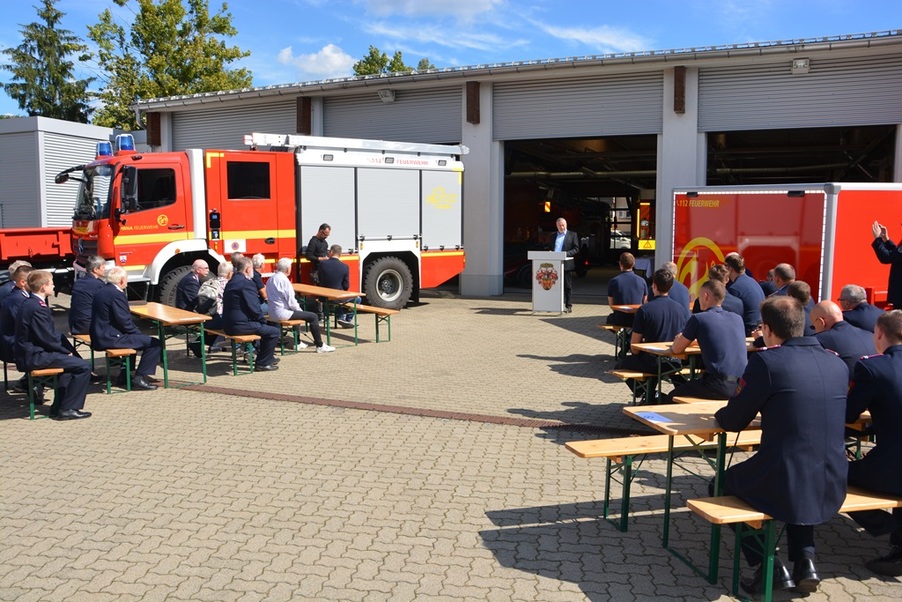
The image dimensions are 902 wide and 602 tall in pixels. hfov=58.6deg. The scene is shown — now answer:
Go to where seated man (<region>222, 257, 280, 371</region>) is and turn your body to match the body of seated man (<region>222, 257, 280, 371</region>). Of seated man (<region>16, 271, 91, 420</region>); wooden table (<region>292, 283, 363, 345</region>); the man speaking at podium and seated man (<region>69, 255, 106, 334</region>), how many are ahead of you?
2

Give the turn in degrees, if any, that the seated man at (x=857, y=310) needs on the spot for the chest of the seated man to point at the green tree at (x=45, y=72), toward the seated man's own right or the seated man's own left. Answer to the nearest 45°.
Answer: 0° — they already face it

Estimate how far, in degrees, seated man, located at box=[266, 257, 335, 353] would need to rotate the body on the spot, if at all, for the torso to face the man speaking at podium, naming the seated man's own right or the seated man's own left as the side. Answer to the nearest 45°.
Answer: approximately 45° to the seated man's own left

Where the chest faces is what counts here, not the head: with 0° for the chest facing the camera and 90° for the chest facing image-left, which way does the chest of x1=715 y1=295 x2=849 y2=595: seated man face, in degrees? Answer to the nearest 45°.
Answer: approximately 135°

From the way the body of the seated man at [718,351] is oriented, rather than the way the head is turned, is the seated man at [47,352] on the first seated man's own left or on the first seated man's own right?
on the first seated man's own left

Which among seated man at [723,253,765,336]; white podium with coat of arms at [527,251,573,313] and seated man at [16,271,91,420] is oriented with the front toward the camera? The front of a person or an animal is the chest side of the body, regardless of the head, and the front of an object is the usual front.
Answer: the white podium with coat of arms

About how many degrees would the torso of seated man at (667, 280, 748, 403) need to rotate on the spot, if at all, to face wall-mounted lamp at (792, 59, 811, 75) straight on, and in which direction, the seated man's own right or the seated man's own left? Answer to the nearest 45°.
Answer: approximately 45° to the seated man's own right

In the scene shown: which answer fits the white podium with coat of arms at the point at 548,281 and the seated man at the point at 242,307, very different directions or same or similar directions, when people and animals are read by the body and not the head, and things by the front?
very different directions

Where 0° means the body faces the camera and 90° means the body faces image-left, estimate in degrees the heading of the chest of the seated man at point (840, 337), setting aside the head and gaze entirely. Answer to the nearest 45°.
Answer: approximately 135°

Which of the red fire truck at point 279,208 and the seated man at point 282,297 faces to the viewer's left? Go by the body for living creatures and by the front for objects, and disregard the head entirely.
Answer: the red fire truck

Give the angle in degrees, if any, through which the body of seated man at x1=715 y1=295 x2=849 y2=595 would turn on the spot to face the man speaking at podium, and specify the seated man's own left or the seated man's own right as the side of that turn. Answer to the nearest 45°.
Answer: approximately 45° to the seated man's own right

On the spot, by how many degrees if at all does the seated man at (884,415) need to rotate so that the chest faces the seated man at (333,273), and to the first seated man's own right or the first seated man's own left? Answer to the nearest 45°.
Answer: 0° — they already face them

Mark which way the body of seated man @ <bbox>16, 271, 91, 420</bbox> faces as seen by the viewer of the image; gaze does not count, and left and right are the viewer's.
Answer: facing to the right of the viewer

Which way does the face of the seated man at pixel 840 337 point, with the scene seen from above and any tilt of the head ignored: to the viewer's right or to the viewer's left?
to the viewer's left

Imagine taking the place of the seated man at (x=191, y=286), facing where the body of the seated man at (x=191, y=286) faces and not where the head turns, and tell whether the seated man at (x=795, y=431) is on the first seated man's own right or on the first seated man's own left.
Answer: on the first seated man's own right

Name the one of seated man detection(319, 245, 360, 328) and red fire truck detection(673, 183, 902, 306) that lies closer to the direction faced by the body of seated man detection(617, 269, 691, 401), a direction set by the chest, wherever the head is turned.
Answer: the seated man

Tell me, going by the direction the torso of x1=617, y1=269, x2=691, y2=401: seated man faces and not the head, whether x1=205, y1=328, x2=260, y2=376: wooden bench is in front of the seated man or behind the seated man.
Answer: in front

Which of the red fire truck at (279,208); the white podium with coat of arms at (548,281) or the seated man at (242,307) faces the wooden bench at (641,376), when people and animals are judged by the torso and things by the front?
the white podium with coat of arms

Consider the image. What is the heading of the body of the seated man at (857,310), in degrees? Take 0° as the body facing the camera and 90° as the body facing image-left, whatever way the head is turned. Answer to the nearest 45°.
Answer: approximately 135°

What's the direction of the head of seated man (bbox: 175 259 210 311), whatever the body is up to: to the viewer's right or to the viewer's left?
to the viewer's right

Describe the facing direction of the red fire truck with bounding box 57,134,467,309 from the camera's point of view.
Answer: facing to the left of the viewer

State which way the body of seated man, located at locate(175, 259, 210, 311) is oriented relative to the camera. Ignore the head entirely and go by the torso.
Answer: to the viewer's right

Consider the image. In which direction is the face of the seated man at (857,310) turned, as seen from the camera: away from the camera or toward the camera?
away from the camera
